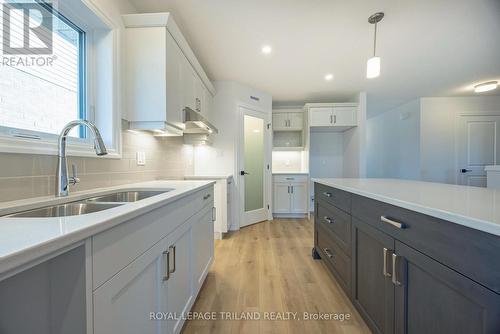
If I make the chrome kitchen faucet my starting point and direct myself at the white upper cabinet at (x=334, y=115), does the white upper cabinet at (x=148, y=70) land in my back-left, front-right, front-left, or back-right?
front-left

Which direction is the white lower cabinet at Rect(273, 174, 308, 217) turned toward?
toward the camera

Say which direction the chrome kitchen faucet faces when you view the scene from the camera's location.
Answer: facing the viewer and to the right of the viewer

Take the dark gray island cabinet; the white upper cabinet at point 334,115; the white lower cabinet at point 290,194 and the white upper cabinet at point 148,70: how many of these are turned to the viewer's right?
1

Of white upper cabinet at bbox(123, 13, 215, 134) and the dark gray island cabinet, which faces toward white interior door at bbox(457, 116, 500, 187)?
the white upper cabinet

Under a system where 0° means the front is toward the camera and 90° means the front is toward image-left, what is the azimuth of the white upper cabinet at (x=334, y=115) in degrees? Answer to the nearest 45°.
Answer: approximately 0°

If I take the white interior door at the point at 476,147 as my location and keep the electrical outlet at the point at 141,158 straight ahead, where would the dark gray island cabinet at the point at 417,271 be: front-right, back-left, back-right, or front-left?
front-left

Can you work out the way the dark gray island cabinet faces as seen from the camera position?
facing the viewer and to the left of the viewer

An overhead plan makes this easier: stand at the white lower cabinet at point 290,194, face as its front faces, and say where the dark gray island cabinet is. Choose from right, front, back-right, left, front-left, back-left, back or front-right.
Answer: front

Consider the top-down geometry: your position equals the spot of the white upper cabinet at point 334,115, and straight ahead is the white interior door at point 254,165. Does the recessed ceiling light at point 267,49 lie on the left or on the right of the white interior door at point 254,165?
left

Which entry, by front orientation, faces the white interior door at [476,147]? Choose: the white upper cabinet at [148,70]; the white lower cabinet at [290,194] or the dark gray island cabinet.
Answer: the white upper cabinet

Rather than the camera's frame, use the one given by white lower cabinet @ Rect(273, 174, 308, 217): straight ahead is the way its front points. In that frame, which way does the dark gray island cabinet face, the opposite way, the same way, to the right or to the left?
to the right

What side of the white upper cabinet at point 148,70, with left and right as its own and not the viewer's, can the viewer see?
right

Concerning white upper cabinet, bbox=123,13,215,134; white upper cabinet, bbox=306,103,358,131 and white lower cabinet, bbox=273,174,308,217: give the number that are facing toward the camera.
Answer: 2

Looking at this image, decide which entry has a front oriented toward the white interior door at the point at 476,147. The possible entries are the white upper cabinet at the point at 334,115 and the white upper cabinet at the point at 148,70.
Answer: the white upper cabinet at the point at 148,70
